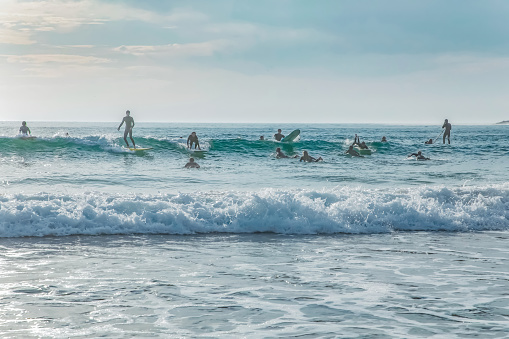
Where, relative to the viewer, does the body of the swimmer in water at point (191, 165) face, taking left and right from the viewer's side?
facing away from the viewer

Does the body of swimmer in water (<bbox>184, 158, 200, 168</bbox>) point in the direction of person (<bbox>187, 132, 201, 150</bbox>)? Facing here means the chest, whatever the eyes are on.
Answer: yes
